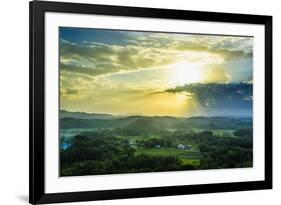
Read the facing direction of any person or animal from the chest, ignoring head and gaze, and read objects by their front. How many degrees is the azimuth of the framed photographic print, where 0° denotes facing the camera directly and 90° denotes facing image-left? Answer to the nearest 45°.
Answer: approximately 315°
